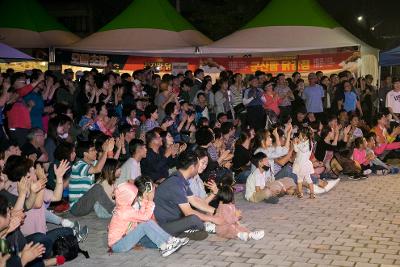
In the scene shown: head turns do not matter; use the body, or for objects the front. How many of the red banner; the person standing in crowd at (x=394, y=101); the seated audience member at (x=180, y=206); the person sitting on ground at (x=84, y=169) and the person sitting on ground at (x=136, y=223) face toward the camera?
2

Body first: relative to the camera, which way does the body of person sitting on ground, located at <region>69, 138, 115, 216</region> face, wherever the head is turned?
to the viewer's right

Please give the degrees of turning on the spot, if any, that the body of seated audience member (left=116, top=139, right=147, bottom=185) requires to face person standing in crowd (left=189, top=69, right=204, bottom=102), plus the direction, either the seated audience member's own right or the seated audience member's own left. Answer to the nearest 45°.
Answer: approximately 90° to the seated audience member's own left

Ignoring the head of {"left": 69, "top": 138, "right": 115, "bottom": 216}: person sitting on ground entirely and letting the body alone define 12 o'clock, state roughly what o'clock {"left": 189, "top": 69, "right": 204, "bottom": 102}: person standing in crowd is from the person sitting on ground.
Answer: The person standing in crowd is roughly at 10 o'clock from the person sitting on ground.

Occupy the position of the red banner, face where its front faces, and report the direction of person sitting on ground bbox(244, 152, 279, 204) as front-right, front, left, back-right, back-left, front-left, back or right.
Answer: front

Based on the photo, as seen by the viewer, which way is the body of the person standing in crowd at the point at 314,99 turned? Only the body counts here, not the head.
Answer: toward the camera

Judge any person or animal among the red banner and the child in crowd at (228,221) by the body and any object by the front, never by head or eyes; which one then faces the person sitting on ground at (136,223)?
the red banner

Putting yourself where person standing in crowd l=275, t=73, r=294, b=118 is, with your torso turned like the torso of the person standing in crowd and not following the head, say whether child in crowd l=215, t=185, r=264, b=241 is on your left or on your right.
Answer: on your right

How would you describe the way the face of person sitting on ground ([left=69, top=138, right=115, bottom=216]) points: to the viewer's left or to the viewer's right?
to the viewer's right

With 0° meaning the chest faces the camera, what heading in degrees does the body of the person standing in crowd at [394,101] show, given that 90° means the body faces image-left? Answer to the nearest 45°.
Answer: approximately 0°

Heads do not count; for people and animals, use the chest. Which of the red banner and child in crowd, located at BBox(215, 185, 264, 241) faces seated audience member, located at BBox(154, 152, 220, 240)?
the red banner

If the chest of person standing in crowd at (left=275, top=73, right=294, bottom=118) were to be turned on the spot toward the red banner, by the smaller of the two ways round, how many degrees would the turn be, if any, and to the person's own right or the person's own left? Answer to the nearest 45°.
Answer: approximately 180°

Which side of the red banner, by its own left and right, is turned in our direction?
front

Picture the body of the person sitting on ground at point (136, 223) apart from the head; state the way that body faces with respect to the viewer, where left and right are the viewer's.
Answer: facing to the right of the viewer

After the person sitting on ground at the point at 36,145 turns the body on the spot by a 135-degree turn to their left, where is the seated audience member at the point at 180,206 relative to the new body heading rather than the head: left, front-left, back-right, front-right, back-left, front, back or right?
back

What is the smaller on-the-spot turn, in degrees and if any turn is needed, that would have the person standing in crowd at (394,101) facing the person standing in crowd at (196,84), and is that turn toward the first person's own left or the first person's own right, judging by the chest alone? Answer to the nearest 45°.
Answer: approximately 90° to the first person's own right

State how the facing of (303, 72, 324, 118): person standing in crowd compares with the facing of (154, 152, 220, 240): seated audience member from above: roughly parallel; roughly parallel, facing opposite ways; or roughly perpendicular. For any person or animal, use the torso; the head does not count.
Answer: roughly perpendicular

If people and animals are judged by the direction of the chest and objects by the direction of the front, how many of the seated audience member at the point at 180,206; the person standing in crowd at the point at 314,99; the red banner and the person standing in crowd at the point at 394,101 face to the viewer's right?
1

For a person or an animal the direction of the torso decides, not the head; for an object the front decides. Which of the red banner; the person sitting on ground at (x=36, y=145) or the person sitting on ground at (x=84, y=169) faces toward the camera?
the red banner

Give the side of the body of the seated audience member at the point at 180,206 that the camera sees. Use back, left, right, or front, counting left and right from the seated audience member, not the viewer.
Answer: right

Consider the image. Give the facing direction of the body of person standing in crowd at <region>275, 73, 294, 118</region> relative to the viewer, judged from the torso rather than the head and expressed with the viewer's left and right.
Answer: facing the viewer and to the right of the viewer
